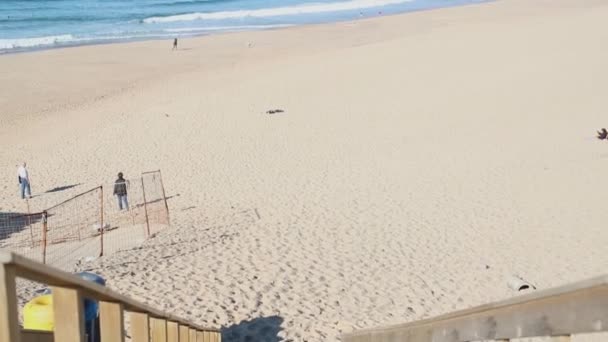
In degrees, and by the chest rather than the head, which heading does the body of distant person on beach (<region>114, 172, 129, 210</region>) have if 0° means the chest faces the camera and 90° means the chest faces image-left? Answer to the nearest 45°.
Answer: approximately 180°

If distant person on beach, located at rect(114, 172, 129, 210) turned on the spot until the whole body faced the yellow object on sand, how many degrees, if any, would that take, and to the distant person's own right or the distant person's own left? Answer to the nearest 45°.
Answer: approximately 180°

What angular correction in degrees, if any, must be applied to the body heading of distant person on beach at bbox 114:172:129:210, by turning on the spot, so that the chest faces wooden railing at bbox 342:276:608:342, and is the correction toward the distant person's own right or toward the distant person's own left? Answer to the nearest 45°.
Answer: approximately 180°

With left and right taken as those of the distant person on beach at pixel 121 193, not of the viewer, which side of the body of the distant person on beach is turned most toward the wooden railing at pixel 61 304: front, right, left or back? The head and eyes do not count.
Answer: back

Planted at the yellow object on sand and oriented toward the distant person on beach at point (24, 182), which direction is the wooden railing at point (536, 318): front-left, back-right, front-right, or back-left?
back-right
